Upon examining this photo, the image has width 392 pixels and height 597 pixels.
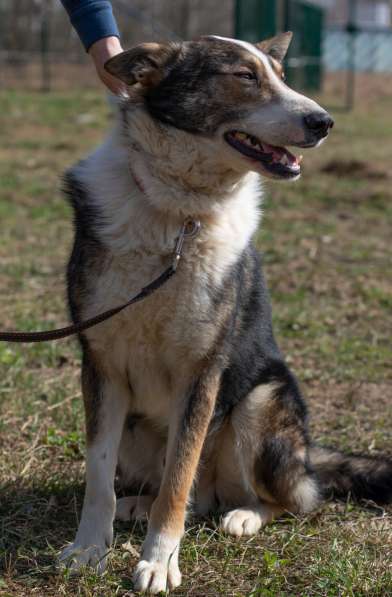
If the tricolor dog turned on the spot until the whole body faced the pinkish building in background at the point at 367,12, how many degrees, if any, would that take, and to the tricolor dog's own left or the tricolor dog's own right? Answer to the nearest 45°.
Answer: approximately 135° to the tricolor dog's own right

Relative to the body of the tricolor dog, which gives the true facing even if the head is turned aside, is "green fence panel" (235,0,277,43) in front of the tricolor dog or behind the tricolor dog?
behind

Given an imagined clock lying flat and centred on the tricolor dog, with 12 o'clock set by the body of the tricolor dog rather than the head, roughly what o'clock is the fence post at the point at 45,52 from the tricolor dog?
The fence post is roughly at 4 o'clock from the tricolor dog.

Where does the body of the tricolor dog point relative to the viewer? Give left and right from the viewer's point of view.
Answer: facing the viewer and to the left of the viewer
